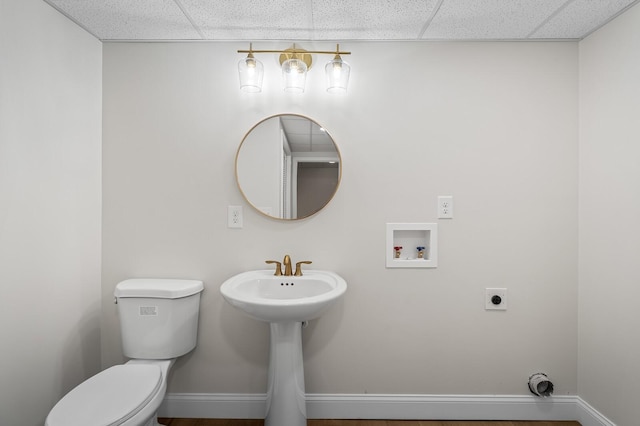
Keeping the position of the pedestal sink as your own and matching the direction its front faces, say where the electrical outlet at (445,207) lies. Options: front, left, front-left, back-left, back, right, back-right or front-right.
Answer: left

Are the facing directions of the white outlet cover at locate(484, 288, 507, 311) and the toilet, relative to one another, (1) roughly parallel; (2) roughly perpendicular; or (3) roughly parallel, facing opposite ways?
roughly parallel

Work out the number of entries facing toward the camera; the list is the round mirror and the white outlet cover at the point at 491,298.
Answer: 2

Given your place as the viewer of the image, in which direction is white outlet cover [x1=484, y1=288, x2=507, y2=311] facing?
facing the viewer

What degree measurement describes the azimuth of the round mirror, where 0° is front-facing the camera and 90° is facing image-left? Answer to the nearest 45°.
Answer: approximately 0°

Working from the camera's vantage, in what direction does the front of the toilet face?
facing the viewer and to the left of the viewer

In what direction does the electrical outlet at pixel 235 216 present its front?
toward the camera

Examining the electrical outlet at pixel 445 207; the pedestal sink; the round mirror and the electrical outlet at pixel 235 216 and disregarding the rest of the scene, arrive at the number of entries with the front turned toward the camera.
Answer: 4

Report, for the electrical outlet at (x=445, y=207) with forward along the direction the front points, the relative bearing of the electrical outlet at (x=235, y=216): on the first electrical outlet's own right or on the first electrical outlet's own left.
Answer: on the first electrical outlet's own right
